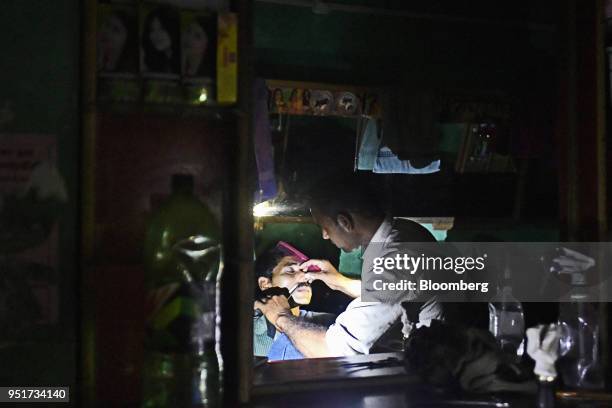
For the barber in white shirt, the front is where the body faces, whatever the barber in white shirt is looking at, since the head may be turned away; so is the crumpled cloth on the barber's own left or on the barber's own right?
on the barber's own left

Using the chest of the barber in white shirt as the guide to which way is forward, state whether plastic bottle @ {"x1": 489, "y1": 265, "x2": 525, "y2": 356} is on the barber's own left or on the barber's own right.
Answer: on the barber's own left

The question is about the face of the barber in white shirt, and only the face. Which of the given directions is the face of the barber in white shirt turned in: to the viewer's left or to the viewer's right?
to the viewer's left

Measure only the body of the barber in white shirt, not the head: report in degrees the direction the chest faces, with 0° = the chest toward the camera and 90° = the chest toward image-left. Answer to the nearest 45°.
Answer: approximately 90°

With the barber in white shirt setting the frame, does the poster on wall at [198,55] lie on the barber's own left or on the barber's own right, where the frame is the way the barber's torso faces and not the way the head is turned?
on the barber's own left
